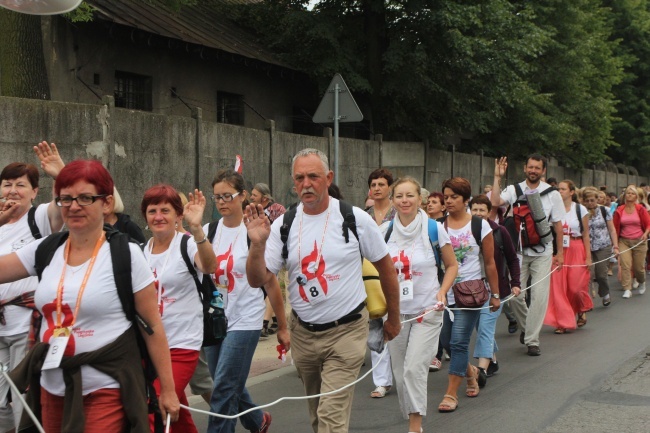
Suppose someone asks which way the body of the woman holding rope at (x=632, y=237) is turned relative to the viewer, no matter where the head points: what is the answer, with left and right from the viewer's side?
facing the viewer

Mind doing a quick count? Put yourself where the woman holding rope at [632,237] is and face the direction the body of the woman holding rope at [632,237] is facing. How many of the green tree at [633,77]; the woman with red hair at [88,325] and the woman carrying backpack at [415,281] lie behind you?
1

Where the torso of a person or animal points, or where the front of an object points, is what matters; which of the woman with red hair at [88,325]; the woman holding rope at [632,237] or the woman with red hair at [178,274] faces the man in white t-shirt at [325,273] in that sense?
the woman holding rope

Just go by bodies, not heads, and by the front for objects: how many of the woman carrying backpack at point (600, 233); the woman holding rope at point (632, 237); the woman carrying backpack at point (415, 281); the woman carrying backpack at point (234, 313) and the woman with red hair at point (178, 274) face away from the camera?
0

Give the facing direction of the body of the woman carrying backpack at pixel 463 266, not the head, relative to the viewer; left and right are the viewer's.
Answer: facing the viewer and to the left of the viewer

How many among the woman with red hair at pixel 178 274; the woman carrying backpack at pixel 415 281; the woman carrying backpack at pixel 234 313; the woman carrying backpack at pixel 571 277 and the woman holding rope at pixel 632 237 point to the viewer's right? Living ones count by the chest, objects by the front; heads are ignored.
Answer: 0

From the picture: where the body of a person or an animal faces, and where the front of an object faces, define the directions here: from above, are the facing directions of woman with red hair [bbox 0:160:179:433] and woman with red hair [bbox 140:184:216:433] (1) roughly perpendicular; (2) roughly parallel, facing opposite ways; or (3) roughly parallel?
roughly parallel

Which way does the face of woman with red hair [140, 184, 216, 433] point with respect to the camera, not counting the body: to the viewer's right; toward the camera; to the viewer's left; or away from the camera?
toward the camera

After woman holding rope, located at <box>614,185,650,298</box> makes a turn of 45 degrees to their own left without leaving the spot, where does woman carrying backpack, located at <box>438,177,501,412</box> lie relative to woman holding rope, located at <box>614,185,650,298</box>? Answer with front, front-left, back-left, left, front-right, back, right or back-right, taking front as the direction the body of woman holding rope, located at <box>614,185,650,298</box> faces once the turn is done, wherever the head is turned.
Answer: front-right

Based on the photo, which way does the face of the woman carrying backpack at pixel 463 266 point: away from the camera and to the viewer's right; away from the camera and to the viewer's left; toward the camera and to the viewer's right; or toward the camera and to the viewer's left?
toward the camera and to the viewer's left

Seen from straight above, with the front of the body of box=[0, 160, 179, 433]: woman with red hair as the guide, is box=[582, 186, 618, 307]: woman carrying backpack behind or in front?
behind

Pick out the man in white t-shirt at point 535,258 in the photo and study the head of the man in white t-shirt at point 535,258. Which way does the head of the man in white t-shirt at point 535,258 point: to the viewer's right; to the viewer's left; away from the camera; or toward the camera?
toward the camera

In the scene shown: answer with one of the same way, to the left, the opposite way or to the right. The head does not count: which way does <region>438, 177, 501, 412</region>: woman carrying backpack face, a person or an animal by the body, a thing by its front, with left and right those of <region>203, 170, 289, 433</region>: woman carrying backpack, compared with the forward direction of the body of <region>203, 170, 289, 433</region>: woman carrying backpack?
the same way

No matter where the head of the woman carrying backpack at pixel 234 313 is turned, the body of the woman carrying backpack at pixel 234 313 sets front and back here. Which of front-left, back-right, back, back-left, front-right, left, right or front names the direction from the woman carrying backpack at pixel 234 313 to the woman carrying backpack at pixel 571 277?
back

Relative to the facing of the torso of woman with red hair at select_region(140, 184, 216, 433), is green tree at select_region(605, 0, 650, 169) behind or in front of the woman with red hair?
behind

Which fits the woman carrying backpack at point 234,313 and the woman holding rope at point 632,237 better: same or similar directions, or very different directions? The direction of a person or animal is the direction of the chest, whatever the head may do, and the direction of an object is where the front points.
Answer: same or similar directions

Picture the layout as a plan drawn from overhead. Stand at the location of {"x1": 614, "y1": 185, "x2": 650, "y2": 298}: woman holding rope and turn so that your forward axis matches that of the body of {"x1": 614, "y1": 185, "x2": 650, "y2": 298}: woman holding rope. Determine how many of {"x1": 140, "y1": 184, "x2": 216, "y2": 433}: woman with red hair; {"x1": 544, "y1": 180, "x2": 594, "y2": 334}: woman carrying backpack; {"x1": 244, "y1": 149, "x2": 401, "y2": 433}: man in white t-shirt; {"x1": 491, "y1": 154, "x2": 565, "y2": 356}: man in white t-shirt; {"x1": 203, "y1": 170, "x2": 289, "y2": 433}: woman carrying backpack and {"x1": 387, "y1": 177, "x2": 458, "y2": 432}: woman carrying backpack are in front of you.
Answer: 6

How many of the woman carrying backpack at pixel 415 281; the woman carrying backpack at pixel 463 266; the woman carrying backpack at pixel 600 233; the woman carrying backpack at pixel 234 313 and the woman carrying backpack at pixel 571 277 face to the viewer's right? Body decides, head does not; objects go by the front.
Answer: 0
